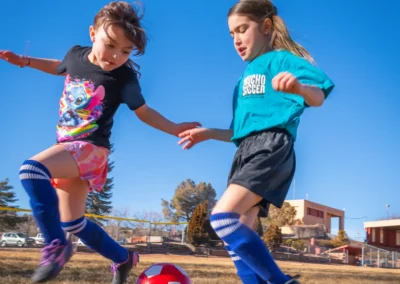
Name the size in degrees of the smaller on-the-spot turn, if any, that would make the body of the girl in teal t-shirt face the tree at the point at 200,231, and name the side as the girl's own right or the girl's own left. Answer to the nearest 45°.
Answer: approximately 135° to the girl's own right

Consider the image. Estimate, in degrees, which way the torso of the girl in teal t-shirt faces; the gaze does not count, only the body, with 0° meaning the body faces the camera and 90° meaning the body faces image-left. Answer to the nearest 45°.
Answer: approximately 45°

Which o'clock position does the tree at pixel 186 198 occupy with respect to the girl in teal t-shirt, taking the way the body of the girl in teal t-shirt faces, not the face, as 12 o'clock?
The tree is roughly at 4 o'clock from the girl in teal t-shirt.

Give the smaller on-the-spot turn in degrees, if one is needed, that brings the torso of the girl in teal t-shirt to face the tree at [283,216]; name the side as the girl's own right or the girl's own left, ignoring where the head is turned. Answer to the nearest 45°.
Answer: approximately 135° to the girl's own right

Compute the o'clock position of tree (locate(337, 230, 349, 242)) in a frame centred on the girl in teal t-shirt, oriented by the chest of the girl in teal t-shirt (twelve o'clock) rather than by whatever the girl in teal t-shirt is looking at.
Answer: The tree is roughly at 5 o'clock from the girl in teal t-shirt.

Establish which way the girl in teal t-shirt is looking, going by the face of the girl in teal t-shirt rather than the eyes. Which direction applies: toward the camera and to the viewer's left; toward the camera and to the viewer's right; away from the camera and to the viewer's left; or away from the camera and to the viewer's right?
toward the camera and to the viewer's left

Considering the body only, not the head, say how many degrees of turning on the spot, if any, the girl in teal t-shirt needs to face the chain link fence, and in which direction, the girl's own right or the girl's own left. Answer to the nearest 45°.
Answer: approximately 135° to the girl's own right
